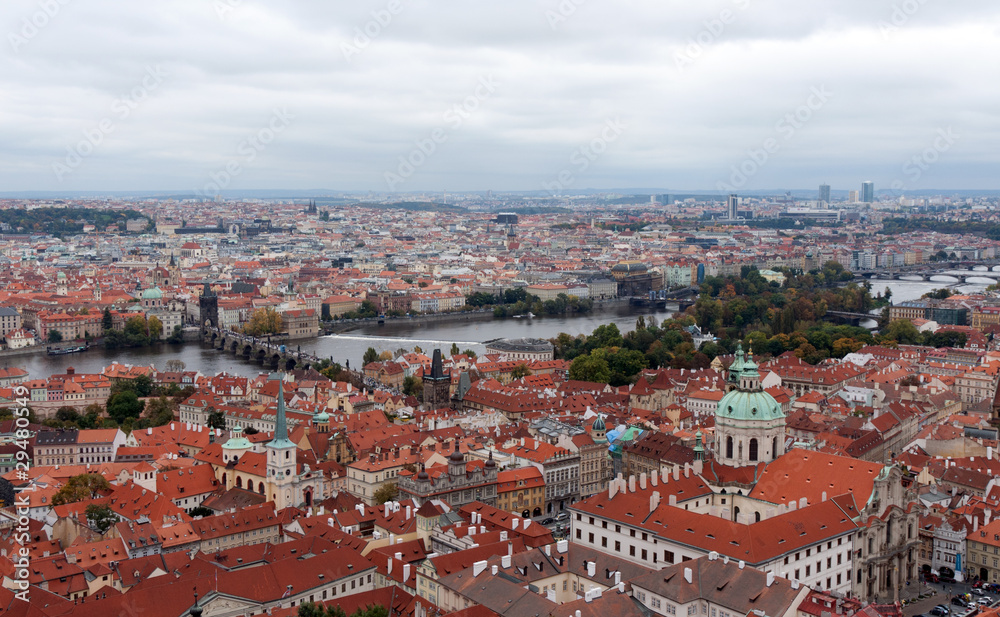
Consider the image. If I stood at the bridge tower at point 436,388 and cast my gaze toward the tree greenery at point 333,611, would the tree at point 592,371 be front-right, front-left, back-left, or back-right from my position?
back-left

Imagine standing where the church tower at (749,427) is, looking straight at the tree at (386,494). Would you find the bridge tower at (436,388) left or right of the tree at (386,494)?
right

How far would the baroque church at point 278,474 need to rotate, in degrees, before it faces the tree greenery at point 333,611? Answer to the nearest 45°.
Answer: approximately 45° to its right

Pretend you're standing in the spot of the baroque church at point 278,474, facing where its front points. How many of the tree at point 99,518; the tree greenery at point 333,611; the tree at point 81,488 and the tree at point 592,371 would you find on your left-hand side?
1

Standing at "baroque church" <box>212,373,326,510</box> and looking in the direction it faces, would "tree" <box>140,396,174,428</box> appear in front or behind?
behind

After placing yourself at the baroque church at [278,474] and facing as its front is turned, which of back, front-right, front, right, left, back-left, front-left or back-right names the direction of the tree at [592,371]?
left

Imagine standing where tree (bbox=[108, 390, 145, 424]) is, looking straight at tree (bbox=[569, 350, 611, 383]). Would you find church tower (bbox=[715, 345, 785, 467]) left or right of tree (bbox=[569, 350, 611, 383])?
right

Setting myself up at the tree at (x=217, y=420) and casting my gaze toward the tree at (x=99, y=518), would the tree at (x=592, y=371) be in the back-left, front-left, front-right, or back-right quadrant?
back-left

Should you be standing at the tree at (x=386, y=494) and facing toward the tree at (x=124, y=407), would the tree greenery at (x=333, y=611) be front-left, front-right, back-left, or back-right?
back-left

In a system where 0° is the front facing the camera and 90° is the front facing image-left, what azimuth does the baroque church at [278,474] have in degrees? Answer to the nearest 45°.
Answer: approximately 315°

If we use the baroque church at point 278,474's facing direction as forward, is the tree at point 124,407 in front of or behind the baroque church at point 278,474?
behind

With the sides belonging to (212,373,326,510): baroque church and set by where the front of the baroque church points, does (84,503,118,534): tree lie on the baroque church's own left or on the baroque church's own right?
on the baroque church's own right

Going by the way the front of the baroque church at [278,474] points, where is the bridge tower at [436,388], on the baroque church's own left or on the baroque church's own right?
on the baroque church's own left
